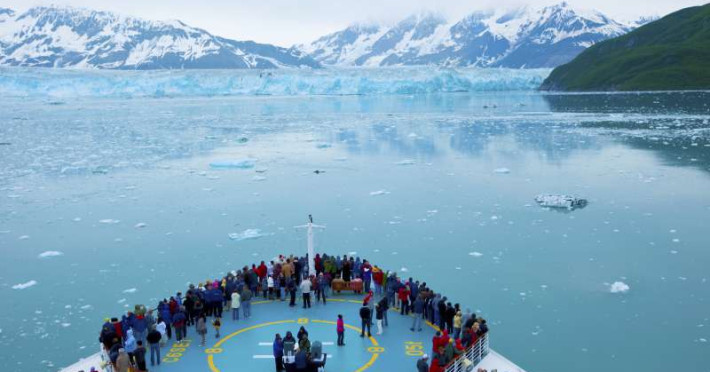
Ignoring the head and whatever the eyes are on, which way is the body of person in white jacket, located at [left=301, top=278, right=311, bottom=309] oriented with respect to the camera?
away from the camera

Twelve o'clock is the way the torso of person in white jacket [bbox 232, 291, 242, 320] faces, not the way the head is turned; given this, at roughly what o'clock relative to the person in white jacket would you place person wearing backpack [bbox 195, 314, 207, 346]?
The person wearing backpack is roughly at 7 o'clock from the person in white jacket.

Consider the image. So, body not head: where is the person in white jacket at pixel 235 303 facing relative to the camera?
away from the camera

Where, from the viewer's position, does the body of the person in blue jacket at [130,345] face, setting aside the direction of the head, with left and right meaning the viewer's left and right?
facing away from the viewer

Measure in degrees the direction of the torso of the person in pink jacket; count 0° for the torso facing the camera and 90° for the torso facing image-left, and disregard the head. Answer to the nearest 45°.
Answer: approximately 180°

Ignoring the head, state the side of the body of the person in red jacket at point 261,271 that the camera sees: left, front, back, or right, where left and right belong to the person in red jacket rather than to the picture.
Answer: back

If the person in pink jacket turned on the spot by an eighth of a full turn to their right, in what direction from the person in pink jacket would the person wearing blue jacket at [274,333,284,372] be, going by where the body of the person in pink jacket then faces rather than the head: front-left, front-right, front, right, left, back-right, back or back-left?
back

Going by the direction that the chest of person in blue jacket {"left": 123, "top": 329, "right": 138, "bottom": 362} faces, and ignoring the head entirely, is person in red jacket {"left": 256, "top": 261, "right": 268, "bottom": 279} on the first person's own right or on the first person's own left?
on the first person's own right
